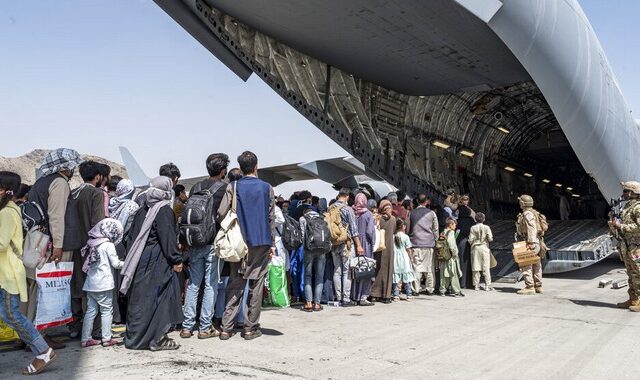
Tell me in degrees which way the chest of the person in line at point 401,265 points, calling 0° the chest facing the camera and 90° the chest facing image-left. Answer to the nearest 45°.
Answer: approximately 225°

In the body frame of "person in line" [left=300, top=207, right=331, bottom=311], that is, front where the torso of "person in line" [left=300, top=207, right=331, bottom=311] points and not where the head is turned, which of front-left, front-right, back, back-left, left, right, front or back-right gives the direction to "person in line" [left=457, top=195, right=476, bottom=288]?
front-right

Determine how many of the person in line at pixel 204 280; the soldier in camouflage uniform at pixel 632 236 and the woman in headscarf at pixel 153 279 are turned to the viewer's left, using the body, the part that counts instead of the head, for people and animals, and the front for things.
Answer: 1

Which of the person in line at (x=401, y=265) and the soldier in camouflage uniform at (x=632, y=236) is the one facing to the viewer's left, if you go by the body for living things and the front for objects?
the soldier in camouflage uniform

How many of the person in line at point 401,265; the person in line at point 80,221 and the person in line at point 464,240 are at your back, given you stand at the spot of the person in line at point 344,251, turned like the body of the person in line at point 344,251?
1

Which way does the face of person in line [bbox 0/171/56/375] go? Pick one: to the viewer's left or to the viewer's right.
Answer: to the viewer's right

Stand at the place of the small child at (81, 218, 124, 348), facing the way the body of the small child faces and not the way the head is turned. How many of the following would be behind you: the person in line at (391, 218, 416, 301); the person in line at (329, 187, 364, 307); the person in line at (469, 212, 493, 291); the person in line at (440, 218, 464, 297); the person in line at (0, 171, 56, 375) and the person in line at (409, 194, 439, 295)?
1

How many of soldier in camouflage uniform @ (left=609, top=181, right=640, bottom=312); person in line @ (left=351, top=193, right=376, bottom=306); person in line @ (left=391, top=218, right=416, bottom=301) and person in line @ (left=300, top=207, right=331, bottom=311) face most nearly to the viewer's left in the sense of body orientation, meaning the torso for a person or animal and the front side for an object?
1

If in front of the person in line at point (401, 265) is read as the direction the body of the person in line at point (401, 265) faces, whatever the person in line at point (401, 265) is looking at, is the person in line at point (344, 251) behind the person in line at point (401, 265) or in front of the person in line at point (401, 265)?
behind

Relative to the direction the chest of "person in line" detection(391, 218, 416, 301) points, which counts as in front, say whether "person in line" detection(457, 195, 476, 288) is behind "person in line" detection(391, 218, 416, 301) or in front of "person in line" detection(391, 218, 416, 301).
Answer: in front

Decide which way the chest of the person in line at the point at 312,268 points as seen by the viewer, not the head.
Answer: away from the camera

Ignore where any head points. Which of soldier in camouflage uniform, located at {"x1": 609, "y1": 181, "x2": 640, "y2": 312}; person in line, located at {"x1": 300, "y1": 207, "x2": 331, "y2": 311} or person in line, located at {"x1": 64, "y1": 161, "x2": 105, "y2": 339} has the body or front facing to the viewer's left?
the soldier in camouflage uniform

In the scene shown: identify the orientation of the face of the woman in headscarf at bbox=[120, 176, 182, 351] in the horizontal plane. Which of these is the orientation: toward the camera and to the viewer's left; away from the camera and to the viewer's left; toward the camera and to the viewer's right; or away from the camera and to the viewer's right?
away from the camera and to the viewer's right

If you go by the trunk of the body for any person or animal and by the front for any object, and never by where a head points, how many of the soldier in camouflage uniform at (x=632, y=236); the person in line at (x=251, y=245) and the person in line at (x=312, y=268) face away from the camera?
2

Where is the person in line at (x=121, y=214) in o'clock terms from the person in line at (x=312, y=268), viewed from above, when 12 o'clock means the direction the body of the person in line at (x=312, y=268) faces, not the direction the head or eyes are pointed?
the person in line at (x=121, y=214) is roughly at 8 o'clock from the person in line at (x=312, y=268).

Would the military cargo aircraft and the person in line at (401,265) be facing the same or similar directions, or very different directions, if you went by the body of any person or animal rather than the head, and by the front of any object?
same or similar directions

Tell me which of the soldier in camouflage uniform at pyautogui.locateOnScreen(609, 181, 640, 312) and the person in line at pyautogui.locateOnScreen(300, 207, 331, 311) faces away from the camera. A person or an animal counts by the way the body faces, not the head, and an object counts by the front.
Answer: the person in line

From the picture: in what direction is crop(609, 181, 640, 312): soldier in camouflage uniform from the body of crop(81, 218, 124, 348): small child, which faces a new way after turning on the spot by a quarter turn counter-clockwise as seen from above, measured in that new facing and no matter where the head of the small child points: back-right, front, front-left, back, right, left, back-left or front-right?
back-right

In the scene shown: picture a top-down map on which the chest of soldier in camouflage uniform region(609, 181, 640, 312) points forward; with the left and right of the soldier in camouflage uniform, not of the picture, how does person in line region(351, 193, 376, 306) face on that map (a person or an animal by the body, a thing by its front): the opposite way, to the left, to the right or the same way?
to the right

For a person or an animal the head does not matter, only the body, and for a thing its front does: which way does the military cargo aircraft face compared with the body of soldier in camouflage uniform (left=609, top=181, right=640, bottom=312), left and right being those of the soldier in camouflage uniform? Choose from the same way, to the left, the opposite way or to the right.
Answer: to the right

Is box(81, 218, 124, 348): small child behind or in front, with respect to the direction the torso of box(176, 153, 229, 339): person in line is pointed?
behind

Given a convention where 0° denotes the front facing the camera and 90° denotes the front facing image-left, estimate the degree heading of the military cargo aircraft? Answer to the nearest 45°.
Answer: approximately 225°

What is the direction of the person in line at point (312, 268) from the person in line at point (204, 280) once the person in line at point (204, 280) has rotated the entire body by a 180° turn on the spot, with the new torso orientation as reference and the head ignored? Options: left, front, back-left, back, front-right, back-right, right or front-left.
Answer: back
